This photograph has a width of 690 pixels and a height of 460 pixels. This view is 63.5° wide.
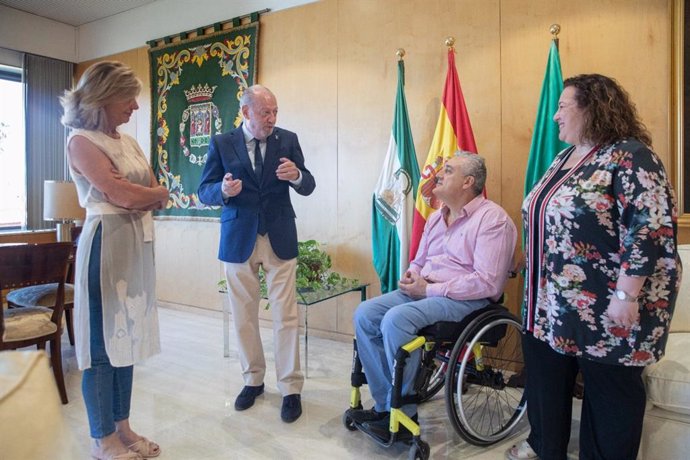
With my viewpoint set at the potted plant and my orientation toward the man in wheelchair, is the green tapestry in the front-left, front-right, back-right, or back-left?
back-right

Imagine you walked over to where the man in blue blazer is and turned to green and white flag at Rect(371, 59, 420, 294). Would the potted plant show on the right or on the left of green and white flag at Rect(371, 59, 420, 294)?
left

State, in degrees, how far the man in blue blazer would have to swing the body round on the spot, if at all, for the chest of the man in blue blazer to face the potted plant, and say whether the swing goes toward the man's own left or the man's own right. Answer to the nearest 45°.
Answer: approximately 135° to the man's own left

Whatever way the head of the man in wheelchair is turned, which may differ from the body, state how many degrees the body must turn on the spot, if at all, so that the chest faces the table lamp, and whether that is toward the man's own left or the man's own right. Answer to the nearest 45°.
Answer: approximately 90° to the man's own right

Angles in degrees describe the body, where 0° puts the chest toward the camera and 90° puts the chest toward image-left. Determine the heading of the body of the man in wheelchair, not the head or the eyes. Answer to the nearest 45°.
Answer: approximately 45°

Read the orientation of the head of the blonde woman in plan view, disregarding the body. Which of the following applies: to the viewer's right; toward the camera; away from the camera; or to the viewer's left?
to the viewer's right

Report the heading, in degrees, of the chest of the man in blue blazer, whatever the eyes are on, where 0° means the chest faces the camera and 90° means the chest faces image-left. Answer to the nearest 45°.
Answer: approximately 0°

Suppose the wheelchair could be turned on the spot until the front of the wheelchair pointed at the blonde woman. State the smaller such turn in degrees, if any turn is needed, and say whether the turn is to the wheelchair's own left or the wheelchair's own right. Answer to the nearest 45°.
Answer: approximately 45° to the wheelchair's own right

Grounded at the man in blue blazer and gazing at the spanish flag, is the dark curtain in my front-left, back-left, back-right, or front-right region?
back-left

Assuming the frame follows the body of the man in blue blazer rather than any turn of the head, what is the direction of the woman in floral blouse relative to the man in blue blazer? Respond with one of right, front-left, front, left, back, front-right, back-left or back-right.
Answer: front-left

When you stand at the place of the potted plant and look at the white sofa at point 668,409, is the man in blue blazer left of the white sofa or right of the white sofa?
right

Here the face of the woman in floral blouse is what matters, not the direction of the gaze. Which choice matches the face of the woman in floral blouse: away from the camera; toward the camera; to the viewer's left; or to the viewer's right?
to the viewer's left
